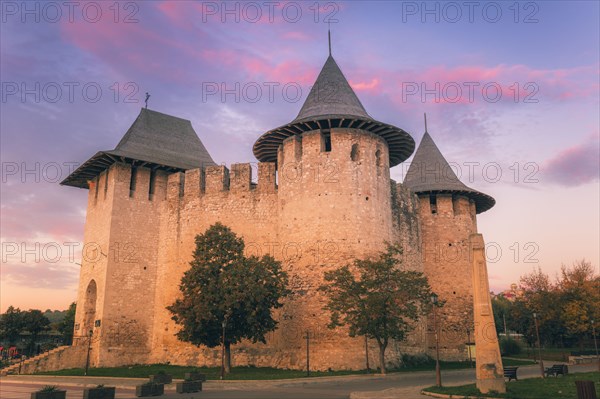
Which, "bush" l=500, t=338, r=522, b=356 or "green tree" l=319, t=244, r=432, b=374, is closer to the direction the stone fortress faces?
the green tree

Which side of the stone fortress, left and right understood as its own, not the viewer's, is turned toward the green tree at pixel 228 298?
front

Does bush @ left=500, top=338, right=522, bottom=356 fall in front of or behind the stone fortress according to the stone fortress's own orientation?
behind

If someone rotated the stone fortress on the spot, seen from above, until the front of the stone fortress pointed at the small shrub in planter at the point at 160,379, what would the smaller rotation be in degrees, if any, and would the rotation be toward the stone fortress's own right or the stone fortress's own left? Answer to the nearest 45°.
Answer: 0° — it already faces it

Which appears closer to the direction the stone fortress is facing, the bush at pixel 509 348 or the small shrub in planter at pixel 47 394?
the small shrub in planter

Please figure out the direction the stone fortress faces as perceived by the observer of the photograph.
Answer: facing the viewer and to the left of the viewer

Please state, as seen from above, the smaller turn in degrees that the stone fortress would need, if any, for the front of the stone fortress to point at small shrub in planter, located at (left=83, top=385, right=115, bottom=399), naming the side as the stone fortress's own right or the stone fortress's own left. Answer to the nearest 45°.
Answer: approximately 45° to the stone fortress's own left

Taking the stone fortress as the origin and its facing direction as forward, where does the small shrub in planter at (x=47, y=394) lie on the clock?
The small shrub in planter is roughly at 11 o'clock from the stone fortress.

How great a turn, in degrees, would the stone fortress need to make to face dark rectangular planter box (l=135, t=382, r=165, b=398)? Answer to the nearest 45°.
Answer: approximately 45° to its left

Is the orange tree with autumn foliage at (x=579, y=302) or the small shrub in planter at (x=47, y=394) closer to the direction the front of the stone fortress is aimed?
the small shrub in planter
